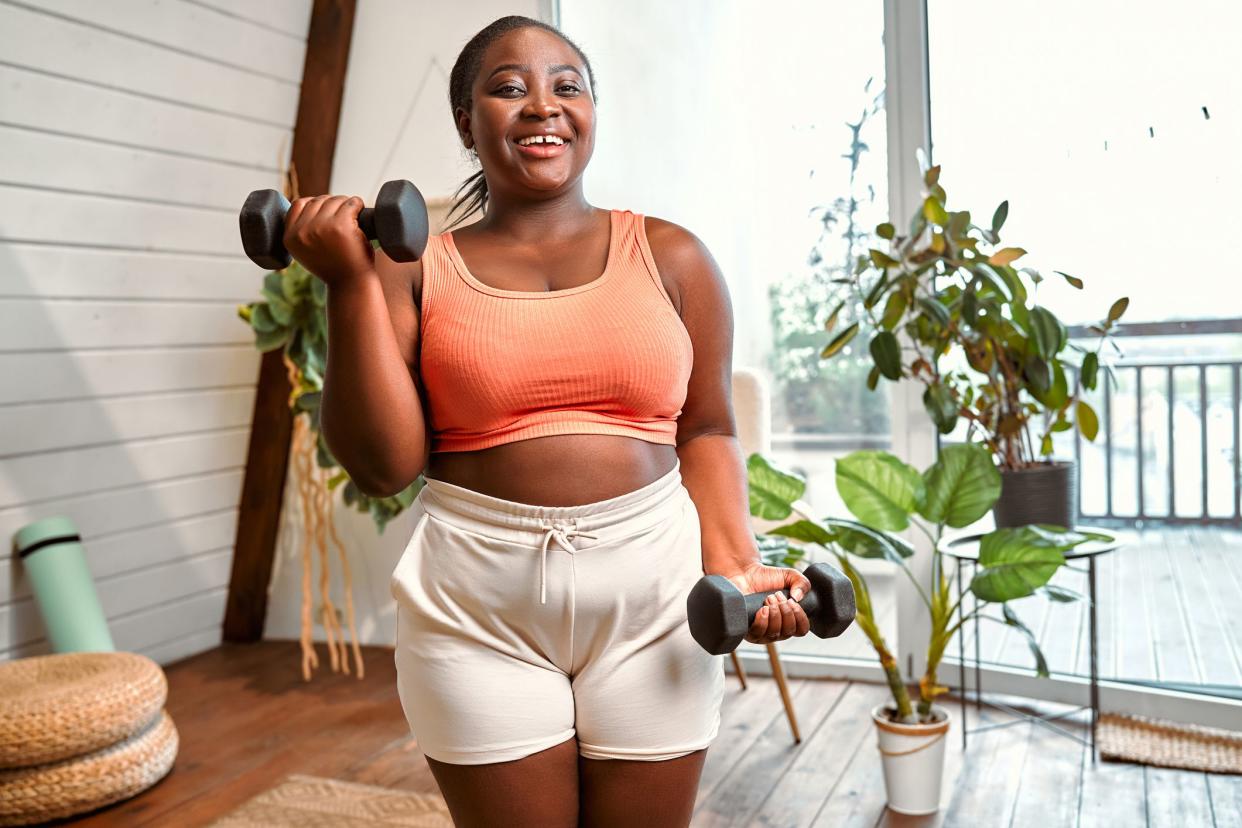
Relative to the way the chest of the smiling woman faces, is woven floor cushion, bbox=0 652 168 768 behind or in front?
behind

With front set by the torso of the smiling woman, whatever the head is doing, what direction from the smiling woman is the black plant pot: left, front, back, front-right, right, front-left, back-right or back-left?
back-left

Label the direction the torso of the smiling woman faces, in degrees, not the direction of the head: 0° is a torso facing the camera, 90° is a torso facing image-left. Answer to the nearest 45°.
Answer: approximately 0°

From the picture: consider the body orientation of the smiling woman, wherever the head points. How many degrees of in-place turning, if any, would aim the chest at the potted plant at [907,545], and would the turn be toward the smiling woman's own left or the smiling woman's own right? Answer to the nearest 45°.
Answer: approximately 135° to the smiling woman's own left

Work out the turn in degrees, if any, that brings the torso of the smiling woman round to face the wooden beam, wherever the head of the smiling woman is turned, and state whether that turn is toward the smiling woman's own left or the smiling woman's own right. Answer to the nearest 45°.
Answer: approximately 180°

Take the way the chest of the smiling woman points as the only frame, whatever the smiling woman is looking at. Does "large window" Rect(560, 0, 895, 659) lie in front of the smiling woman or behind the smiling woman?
behind

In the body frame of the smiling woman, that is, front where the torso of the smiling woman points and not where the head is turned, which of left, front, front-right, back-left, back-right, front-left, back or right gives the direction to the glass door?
back-left

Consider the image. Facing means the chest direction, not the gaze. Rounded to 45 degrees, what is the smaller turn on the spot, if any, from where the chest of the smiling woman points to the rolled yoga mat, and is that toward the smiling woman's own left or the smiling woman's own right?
approximately 135° to the smiling woman's own right

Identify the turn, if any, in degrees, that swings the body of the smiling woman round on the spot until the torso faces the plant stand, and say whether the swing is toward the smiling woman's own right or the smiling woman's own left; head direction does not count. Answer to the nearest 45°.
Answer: approximately 135° to the smiling woman's own left
